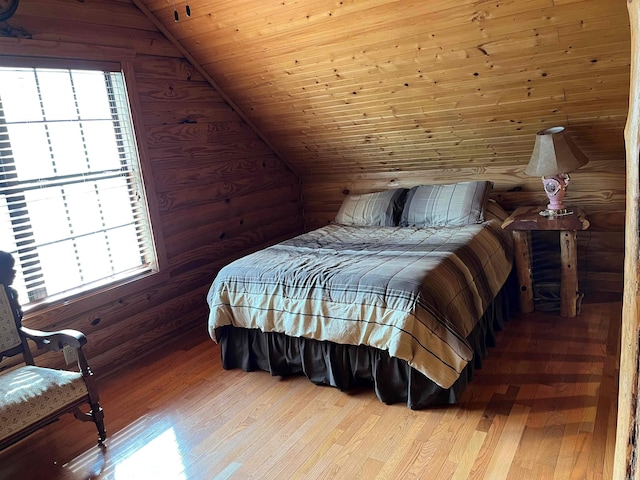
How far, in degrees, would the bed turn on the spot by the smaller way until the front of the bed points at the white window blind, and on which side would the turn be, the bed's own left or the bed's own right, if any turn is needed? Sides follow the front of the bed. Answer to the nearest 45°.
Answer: approximately 45° to the bed's own right

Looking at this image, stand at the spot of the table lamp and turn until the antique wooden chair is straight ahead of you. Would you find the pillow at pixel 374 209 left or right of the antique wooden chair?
right

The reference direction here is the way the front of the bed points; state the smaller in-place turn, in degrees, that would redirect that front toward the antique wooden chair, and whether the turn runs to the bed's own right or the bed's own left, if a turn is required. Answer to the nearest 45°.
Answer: approximately 45° to the bed's own right

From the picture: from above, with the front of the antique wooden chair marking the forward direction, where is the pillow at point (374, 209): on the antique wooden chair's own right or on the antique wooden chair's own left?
on the antique wooden chair's own left

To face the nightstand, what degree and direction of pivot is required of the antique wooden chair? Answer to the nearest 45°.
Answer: approximately 45° to its left

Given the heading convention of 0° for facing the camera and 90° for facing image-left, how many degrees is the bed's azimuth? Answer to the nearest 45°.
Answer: approximately 45°

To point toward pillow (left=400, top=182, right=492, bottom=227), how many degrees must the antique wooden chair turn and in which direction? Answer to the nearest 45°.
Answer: approximately 45° to its left
